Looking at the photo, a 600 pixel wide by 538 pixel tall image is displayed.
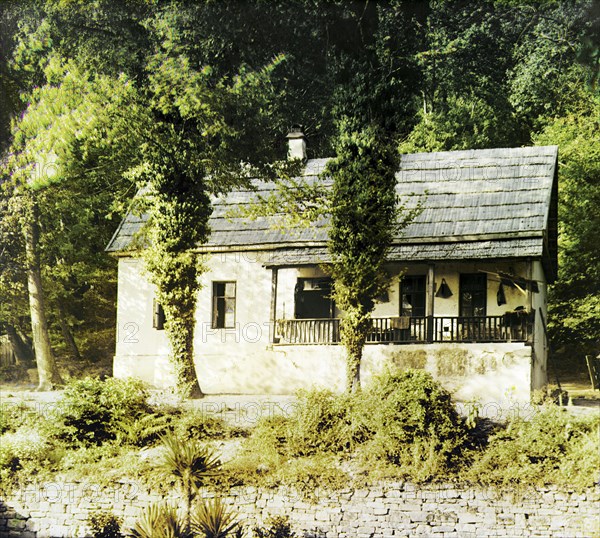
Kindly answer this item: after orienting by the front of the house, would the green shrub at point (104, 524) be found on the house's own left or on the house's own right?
on the house's own right

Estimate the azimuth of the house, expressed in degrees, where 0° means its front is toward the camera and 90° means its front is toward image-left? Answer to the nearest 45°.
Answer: approximately 0°

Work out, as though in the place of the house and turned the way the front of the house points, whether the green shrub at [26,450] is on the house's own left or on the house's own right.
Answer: on the house's own right
